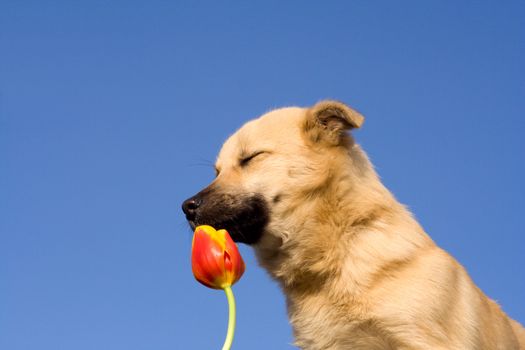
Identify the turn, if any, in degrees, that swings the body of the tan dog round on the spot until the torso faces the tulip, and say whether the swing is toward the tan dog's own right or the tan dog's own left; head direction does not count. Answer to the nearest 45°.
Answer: approximately 45° to the tan dog's own left

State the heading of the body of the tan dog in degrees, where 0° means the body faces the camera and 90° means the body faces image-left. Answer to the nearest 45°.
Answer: approximately 90°
